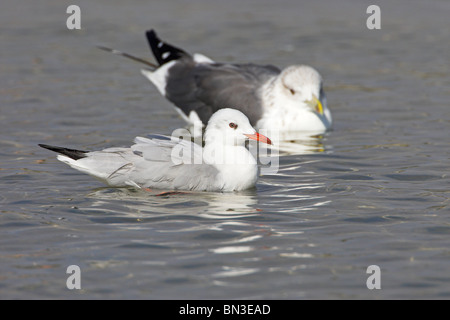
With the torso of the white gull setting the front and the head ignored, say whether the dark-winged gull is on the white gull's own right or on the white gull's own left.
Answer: on the white gull's own left

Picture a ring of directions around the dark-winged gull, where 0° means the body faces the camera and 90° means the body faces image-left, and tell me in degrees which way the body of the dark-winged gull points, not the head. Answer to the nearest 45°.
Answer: approximately 315°

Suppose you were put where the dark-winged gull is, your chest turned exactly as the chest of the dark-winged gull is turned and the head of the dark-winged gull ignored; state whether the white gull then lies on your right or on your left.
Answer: on your right

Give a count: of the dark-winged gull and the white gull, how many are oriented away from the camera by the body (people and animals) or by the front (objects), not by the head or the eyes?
0

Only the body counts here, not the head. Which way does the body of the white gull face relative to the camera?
to the viewer's right
